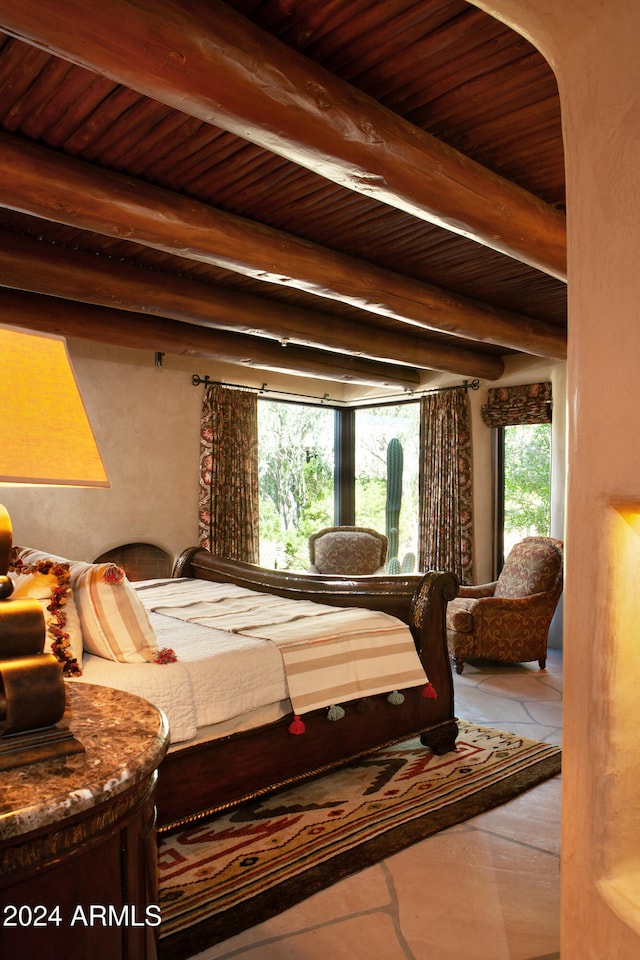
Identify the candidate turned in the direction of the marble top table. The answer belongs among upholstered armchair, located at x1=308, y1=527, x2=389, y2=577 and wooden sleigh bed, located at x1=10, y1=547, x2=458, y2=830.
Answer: the upholstered armchair

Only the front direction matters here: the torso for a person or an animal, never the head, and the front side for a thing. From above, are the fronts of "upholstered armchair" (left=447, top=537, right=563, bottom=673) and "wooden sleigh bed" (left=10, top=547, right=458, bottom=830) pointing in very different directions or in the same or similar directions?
very different directions

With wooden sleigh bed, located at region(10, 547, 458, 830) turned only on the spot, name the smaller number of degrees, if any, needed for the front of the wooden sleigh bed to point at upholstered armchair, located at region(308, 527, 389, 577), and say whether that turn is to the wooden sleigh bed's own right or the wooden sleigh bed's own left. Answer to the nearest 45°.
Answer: approximately 45° to the wooden sleigh bed's own left

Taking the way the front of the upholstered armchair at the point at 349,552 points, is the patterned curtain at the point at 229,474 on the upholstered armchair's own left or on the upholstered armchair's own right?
on the upholstered armchair's own right

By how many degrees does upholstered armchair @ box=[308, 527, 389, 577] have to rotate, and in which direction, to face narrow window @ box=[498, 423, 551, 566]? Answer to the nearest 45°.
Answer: approximately 90° to its left

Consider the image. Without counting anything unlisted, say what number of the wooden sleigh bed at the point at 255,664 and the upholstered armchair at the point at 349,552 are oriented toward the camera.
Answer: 1

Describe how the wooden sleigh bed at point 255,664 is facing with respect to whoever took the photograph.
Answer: facing away from the viewer and to the right of the viewer

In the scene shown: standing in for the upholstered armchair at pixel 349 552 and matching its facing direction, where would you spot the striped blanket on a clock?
The striped blanket is roughly at 12 o'clock from the upholstered armchair.

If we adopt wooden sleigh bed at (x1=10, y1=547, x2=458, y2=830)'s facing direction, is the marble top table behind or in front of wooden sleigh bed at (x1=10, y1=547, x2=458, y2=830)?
behind

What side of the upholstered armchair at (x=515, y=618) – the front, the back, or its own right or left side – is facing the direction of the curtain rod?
right

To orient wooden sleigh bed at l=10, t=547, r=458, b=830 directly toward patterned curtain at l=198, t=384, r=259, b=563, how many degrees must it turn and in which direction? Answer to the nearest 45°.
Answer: approximately 45° to its left

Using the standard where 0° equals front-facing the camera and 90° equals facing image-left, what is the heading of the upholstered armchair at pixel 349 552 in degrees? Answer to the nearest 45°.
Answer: approximately 0°
